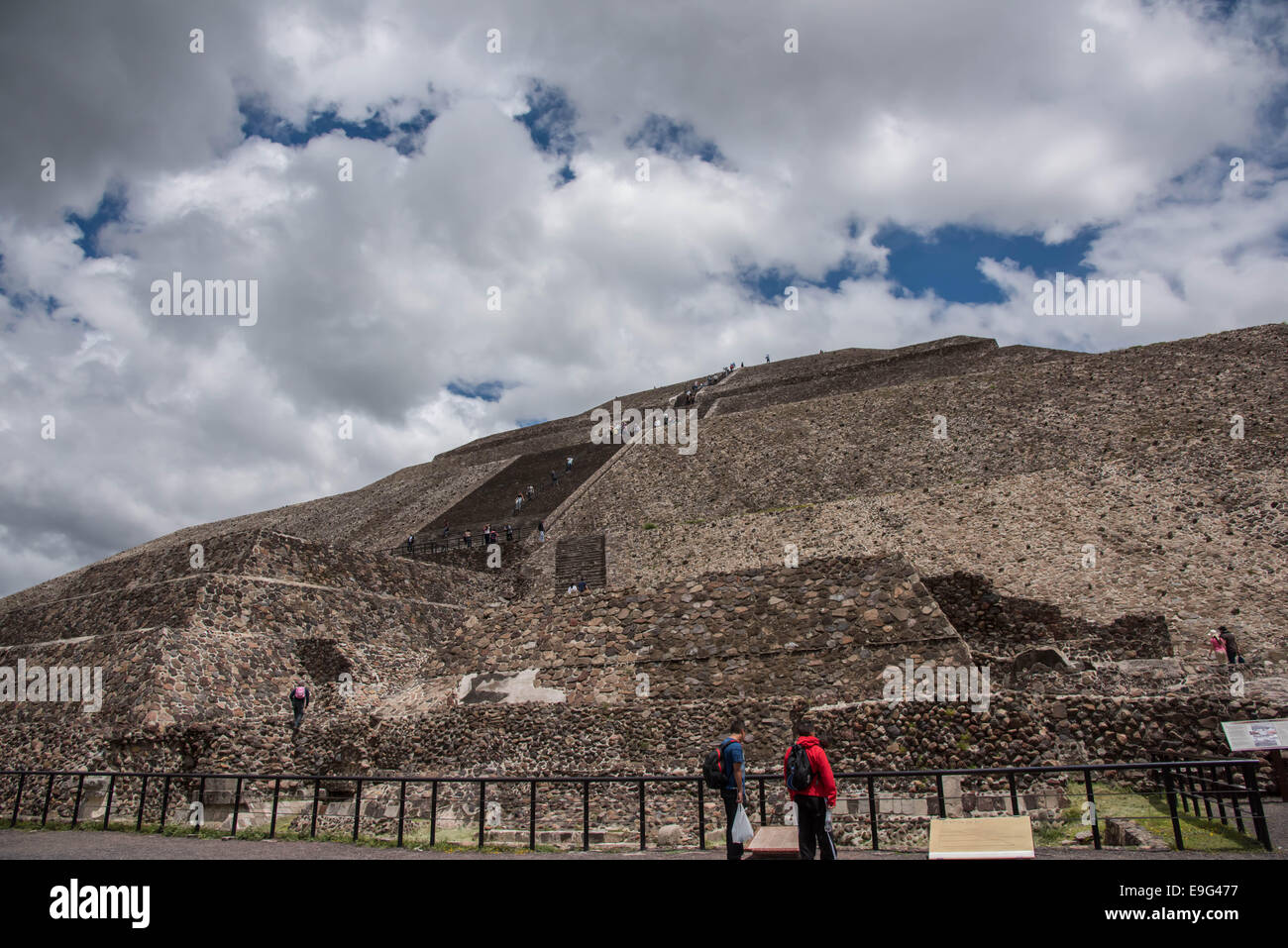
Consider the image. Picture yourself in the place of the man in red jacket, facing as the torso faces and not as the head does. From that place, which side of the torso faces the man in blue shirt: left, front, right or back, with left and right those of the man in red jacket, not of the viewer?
left

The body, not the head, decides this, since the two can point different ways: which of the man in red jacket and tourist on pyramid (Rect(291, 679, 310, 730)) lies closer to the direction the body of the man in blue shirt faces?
the man in red jacket

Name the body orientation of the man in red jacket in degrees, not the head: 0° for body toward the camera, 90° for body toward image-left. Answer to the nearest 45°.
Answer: approximately 225°

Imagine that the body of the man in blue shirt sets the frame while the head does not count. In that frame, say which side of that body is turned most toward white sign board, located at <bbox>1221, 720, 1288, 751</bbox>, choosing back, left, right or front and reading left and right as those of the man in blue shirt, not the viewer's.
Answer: front

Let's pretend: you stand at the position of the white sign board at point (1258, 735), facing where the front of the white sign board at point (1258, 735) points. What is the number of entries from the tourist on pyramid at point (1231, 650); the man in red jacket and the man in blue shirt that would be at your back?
1

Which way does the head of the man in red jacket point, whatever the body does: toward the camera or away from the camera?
away from the camera

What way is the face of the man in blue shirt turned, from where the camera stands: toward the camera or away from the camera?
away from the camera

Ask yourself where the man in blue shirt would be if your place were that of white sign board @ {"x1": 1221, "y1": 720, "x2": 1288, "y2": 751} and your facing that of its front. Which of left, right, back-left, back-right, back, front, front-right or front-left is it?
front-right

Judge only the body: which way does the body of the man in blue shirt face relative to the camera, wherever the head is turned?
to the viewer's right

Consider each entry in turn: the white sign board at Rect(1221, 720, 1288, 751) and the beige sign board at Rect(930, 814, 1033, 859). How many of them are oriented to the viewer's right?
0

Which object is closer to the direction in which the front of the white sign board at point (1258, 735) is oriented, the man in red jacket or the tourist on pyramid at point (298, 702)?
the man in red jacket
